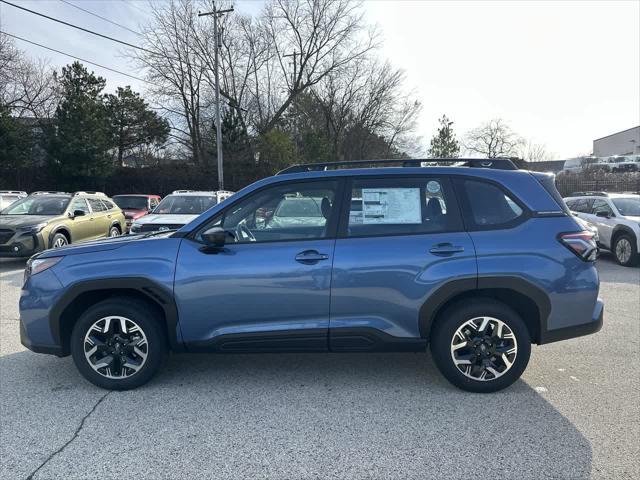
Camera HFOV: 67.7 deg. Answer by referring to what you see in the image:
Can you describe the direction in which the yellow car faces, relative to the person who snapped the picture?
facing the viewer and to the left of the viewer

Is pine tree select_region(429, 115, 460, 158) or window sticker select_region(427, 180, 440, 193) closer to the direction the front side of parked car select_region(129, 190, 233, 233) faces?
the window sticker

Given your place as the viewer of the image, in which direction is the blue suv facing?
facing to the left of the viewer

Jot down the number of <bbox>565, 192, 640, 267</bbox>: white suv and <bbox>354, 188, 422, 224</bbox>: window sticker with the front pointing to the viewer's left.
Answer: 0

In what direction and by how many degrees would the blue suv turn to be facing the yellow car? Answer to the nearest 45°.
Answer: approximately 45° to its right

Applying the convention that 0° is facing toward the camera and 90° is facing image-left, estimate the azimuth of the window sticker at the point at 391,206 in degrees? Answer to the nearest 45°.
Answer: approximately 0°

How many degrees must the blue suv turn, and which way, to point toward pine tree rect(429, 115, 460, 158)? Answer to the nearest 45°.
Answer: approximately 90° to its right

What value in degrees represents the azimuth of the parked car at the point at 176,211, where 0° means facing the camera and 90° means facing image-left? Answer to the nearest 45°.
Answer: approximately 45°

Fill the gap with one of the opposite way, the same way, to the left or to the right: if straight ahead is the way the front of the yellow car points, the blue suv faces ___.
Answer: to the right

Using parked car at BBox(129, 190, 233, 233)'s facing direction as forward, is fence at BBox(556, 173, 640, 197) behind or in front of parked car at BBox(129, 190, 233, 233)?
behind
